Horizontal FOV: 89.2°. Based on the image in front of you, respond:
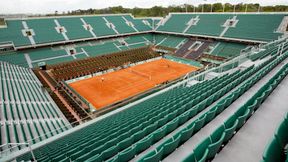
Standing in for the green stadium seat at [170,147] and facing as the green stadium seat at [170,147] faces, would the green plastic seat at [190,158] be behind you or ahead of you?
behind

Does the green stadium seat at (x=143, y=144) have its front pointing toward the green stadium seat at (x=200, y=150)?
no

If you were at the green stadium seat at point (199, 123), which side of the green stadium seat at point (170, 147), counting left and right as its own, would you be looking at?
right

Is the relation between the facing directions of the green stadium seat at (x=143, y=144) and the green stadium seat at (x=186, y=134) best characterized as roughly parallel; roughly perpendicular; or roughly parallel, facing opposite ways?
roughly parallel

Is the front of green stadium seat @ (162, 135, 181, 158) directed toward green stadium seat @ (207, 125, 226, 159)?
no

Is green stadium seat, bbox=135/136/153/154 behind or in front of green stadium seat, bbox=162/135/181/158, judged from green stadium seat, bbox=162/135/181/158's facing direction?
in front

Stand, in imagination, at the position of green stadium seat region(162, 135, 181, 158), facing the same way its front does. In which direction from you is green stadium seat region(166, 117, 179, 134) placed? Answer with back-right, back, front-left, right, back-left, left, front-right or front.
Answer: front-right

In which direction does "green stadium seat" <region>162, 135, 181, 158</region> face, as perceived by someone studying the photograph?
facing away from the viewer and to the left of the viewer

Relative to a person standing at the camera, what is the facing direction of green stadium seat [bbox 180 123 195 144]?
facing away from the viewer and to the left of the viewer

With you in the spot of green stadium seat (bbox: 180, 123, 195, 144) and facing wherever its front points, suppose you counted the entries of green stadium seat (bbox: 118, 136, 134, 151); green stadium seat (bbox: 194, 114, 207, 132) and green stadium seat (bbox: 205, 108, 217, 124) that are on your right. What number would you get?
2

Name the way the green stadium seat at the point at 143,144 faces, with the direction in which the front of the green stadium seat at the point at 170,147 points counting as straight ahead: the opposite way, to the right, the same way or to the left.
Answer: the same way

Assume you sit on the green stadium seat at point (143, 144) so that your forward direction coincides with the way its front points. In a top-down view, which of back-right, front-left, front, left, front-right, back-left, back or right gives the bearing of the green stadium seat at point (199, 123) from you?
back-right

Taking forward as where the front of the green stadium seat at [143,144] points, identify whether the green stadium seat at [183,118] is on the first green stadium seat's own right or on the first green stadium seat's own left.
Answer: on the first green stadium seat's own right

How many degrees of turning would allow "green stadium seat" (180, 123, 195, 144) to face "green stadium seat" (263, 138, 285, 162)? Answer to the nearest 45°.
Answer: approximately 180°

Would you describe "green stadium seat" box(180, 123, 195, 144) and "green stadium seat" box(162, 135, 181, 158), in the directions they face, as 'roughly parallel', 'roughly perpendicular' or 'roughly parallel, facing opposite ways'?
roughly parallel

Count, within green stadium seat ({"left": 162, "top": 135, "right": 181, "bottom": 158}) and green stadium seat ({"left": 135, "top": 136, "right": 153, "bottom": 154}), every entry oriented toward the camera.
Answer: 0

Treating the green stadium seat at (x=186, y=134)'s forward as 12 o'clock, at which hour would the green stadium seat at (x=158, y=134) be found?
the green stadium seat at (x=158, y=134) is roughly at 11 o'clock from the green stadium seat at (x=186, y=134).

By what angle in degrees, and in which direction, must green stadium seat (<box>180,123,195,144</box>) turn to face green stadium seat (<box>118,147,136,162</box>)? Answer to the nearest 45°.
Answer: approximately 90° to its left

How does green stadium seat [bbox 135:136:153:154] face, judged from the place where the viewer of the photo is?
facing away from the viewer and to the left of the viewer
